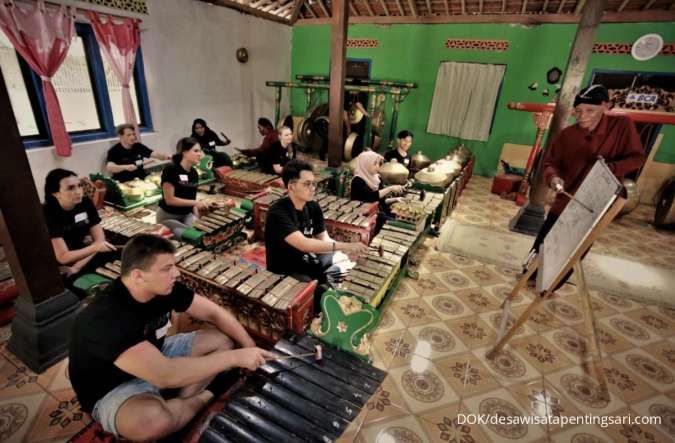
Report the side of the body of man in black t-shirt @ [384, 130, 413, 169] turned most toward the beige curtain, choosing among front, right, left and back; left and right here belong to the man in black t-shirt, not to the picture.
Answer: left

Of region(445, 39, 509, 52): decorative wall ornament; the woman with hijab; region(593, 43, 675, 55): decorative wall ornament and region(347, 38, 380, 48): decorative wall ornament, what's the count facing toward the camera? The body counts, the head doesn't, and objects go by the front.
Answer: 3

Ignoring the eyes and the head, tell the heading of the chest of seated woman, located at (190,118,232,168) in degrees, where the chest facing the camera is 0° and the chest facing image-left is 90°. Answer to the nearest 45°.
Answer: approximately 315°

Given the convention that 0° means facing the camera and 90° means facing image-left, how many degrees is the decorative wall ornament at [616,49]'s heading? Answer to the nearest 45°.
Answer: approximately 0°

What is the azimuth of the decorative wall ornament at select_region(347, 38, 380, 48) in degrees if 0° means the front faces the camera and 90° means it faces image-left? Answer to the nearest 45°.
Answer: approximately 0°

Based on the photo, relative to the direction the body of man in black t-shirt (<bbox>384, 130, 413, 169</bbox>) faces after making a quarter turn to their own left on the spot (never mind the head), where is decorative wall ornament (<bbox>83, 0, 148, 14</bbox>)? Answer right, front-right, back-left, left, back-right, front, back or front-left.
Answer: back-left

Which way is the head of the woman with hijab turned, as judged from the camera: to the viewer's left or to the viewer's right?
to the viewer's right

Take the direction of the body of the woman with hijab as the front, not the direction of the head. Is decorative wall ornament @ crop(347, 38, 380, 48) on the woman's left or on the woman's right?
on the woman's left
